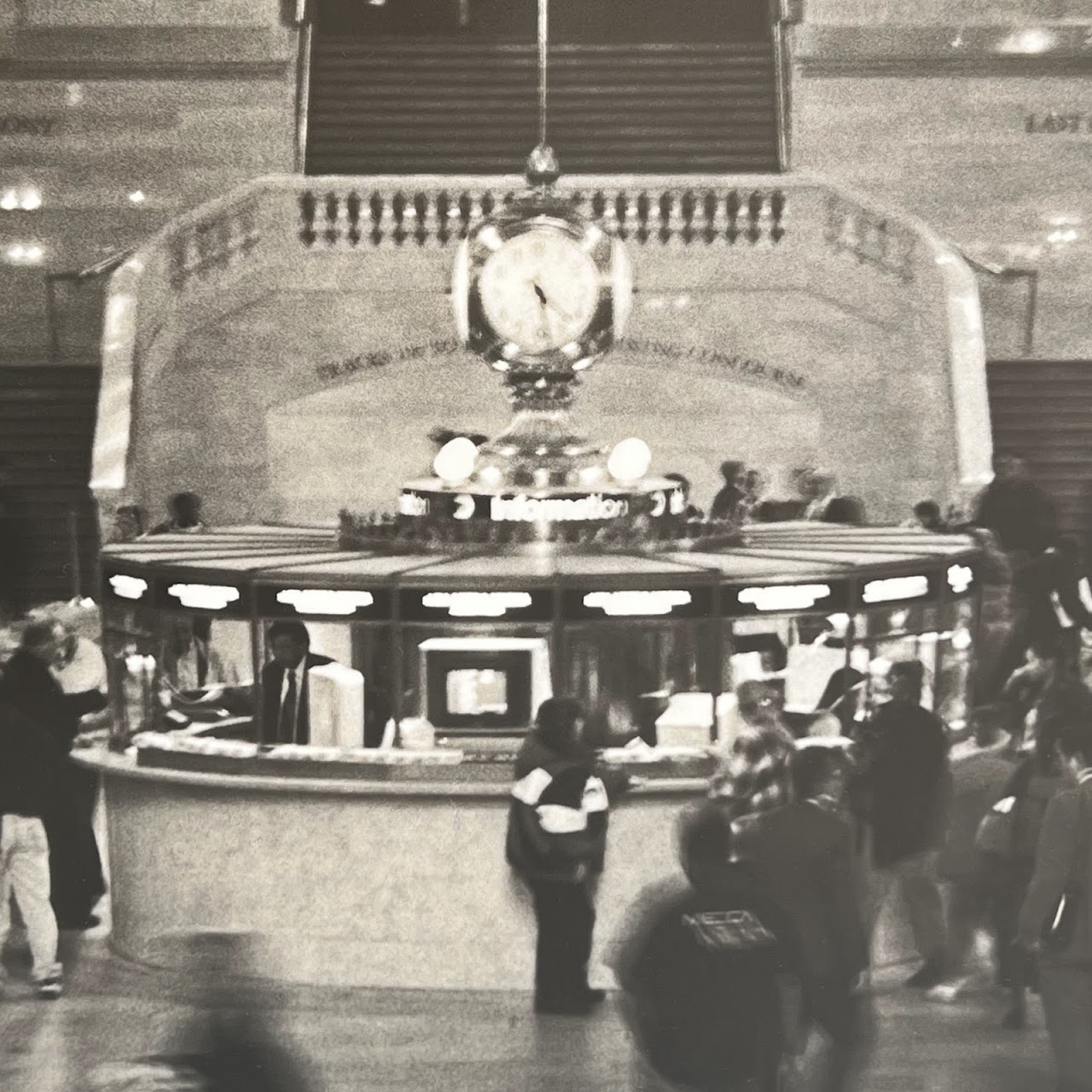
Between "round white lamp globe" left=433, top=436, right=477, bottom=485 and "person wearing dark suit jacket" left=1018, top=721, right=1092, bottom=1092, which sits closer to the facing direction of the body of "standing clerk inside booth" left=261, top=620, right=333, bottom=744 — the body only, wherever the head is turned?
the person wearing dark suit jacket

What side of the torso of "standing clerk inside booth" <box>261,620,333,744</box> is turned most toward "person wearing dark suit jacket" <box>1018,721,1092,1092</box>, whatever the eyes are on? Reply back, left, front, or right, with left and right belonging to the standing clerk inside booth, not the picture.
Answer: left

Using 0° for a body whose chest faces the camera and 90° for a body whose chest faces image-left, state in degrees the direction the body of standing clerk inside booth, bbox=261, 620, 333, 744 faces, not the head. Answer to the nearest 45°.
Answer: approximately 0°

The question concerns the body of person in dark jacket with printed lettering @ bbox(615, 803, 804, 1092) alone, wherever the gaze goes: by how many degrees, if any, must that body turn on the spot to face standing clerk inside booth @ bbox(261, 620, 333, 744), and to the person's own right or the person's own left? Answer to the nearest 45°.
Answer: approximately 90° to the person's own left

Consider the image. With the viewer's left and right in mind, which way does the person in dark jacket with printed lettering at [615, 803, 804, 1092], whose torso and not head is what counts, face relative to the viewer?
facing away from the viewer

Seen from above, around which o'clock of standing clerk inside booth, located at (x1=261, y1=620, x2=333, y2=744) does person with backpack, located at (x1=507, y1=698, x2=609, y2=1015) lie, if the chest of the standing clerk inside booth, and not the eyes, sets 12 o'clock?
The person with backpack is roughly at 10 o'clock from the standing clerk inside booth.

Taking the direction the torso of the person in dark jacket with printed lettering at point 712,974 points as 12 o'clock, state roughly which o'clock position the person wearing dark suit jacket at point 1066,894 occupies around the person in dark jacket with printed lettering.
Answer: The person wearing dark suit jacket is roughly at 3 o'clock from the person in dark jacket with printed lettering.

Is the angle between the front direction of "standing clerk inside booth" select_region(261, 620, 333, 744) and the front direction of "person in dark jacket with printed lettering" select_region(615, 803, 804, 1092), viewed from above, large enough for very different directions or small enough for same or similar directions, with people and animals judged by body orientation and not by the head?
very different directions

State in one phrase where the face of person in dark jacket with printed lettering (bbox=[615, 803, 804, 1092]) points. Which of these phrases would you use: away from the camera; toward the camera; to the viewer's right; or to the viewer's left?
away from the camera

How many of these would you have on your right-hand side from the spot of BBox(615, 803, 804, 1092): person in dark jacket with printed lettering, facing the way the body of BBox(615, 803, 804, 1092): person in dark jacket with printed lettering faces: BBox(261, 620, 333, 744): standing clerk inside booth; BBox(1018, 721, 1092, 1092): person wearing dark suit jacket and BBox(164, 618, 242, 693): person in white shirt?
1
